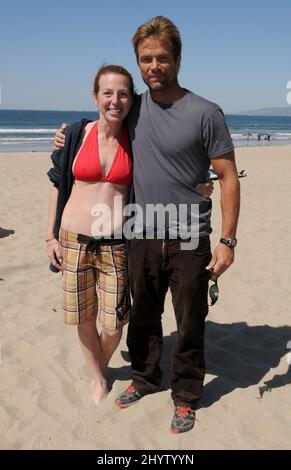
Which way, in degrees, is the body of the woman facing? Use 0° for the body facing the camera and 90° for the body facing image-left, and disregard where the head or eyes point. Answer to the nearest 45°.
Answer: approximately 0°
